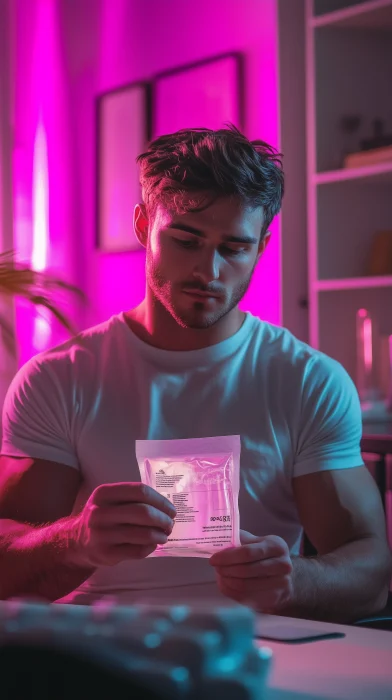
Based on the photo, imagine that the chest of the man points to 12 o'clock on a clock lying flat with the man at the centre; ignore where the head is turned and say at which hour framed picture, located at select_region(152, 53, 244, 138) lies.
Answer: The framed picture is roughly at 6 o'clock from the man.

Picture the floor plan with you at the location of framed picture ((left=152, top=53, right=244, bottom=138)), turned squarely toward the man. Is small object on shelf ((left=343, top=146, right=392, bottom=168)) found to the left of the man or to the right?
left

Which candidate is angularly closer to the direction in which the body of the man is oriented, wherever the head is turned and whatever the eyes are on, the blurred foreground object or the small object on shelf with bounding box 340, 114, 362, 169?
the blurred foreground object

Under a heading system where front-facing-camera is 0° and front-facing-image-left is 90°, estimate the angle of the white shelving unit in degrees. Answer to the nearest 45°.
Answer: approximately 45°

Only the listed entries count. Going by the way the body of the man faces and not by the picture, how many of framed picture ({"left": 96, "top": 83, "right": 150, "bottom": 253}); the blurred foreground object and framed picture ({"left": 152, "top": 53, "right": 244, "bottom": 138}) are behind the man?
2

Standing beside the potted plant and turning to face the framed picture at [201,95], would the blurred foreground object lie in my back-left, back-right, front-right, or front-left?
back-right

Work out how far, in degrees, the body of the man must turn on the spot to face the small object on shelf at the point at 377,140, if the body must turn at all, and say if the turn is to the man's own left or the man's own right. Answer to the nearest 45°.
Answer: approximately 135° to the man's own left

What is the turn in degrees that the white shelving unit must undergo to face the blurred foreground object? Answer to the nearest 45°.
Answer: approximately 45° to its left

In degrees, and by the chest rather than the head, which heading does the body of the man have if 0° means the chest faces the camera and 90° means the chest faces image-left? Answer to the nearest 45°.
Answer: approximately 0°

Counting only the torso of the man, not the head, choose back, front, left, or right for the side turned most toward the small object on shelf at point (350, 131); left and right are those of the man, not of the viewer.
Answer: back
